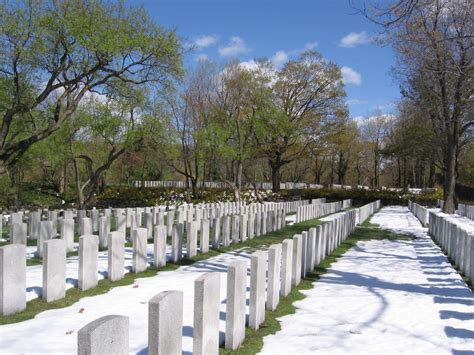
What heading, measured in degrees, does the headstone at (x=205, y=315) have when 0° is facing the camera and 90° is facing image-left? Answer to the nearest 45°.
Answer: approximately 315°

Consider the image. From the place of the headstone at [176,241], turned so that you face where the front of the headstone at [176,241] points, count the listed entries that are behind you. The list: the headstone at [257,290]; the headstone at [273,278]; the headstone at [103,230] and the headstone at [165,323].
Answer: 1

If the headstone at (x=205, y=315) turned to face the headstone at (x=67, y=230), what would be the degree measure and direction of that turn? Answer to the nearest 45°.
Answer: approximately 180°

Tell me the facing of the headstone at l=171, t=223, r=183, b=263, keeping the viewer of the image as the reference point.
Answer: facing the viewer and to the right of the viewer

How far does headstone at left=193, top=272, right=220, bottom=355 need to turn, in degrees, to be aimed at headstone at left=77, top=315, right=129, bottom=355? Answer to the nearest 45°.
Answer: approximately 45° to its right

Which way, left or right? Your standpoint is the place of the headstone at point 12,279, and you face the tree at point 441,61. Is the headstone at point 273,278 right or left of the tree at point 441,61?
right

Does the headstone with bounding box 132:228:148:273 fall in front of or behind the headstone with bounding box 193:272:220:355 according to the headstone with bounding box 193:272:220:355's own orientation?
behind

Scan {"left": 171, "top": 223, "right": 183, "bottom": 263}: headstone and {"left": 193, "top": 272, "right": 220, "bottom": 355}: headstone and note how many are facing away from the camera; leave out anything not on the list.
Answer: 0

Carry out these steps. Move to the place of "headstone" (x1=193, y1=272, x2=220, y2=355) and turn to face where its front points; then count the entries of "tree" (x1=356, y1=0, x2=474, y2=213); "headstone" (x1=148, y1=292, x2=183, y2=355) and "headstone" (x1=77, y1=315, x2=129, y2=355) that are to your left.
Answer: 1
